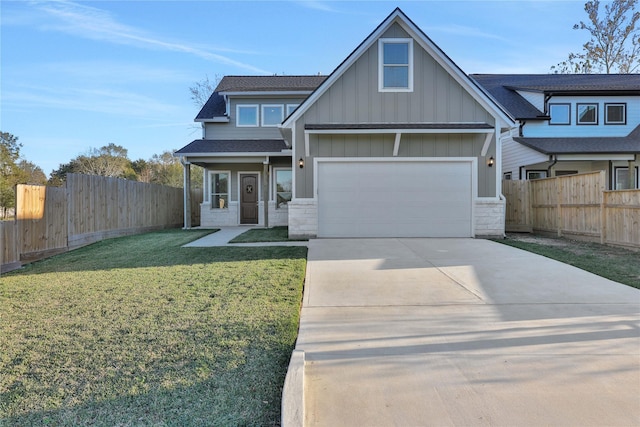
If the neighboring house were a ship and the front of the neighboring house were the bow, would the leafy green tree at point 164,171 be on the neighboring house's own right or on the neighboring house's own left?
on the neighboring house's own right

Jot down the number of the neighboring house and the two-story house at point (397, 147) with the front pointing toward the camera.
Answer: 2

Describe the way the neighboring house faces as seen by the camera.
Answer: facing the viewer

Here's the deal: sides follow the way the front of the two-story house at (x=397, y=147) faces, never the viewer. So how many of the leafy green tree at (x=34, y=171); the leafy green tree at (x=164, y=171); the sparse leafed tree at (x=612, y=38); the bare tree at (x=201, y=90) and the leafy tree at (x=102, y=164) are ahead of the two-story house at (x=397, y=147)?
0

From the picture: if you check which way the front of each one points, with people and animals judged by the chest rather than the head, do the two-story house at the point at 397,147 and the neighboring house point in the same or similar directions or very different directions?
same or similar directions

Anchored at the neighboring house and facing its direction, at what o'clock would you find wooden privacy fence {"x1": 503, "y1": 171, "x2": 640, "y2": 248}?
The wooden privacy fence is roughly at 12 o'clock from the neighboring house.

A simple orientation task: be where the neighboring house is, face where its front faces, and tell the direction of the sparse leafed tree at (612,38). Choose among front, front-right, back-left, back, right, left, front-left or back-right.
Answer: back

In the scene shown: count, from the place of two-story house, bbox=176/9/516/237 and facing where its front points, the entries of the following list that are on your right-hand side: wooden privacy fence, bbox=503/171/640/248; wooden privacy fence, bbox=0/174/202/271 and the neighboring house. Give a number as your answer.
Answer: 1

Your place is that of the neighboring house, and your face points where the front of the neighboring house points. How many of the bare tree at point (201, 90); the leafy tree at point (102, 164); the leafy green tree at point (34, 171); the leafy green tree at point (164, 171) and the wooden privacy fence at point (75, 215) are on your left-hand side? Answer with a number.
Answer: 0

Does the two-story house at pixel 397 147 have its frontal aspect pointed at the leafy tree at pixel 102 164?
no

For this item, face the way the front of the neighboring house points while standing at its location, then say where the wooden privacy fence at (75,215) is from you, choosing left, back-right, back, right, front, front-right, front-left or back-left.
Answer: front-right

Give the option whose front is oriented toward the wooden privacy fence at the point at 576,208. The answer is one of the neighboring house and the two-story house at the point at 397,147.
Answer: the neighboring house

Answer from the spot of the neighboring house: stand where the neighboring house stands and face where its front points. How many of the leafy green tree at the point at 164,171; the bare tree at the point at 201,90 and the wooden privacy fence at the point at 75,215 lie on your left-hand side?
0

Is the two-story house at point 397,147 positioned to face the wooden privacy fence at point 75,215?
no
